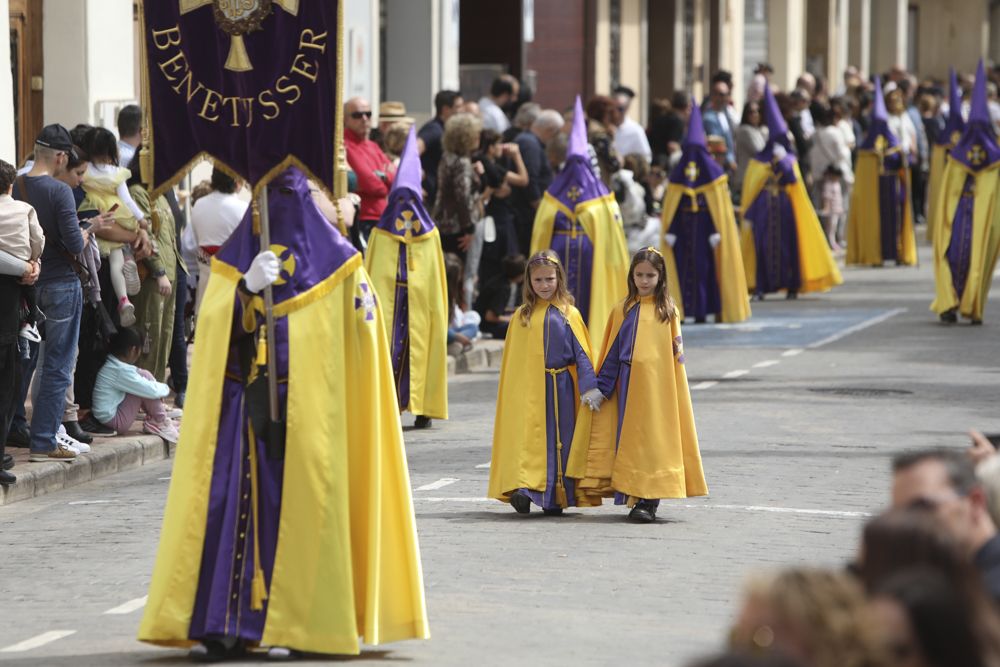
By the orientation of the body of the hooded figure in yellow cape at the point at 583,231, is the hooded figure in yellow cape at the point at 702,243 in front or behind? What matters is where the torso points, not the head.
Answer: behind

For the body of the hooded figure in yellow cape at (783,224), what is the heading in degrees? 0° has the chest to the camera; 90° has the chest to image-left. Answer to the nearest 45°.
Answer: approximately 0°

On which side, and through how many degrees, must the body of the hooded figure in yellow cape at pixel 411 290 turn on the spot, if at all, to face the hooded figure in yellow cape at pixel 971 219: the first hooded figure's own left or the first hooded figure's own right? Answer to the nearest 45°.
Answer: approximately 135° to the first hooded figure's own left

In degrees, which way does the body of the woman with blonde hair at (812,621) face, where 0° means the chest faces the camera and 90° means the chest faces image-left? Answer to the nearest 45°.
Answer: approximately 90°

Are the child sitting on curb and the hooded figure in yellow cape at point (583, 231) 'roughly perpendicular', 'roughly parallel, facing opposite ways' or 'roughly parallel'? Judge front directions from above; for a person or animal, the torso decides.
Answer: roughly perpendicular

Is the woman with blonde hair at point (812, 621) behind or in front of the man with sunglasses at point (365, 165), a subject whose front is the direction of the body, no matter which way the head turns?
in front

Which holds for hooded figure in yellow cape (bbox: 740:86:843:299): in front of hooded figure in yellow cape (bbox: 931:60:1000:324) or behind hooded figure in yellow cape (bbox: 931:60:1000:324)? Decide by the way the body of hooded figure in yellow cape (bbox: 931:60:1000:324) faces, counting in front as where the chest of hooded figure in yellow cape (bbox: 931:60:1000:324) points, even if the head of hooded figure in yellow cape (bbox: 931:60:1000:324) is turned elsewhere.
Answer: behind

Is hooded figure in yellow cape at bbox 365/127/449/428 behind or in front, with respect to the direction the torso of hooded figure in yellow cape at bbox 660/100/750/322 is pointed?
in front

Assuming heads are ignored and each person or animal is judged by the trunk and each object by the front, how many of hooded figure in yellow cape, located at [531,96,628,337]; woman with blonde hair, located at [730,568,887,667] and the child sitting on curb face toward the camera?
1

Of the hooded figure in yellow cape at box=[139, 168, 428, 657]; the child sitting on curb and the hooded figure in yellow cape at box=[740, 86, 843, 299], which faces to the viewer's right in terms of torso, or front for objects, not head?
the child sitting on curb

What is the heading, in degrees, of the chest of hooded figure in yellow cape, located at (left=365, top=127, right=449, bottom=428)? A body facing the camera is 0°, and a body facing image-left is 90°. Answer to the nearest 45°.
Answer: approximately 0°
